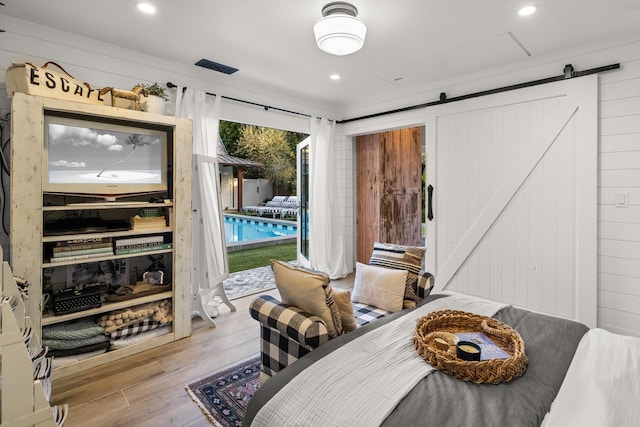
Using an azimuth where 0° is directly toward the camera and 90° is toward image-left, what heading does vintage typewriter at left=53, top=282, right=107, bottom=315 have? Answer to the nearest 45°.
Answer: approximately 0°

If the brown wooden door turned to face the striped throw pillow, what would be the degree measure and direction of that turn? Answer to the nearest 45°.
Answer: approximately 45° to its left

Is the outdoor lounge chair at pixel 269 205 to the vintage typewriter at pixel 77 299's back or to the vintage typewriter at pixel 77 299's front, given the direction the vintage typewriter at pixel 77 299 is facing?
to the back

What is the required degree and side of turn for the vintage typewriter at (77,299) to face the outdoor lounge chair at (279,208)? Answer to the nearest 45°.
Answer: approximately 135° to its left

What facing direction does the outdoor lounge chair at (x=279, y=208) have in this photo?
to the viewer's left
